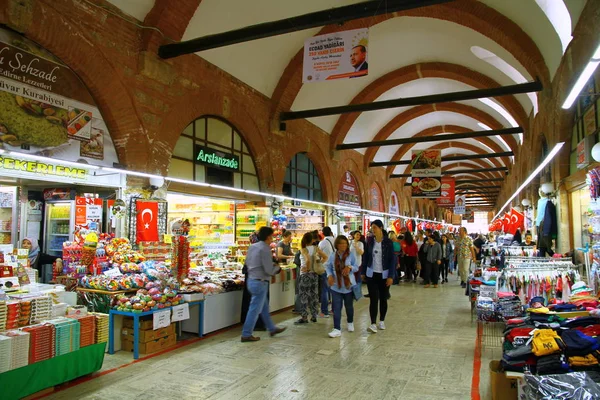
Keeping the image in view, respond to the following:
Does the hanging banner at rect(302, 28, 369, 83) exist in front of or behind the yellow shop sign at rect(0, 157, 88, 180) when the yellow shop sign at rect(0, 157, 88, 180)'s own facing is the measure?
in front

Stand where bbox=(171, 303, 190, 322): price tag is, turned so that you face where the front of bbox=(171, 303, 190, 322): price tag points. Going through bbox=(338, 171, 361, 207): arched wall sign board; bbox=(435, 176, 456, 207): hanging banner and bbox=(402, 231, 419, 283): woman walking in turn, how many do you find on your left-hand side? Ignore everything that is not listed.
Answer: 3

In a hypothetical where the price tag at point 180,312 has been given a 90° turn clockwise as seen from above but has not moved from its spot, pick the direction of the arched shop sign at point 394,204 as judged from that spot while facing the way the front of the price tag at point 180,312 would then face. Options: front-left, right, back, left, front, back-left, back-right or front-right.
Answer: back

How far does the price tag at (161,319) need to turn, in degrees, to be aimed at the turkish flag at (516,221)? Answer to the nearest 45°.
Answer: approximately 45° to its left

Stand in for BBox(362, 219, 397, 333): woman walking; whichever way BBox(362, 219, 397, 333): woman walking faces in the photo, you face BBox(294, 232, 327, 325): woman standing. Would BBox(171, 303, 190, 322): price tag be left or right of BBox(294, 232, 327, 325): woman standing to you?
left

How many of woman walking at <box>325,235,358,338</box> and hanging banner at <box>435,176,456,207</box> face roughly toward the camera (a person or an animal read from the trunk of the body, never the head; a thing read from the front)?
2

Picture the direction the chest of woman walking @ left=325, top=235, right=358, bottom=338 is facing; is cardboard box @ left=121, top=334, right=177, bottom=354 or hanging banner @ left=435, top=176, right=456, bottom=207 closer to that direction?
the cardboard box

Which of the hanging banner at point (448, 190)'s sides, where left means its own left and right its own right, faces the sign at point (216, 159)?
front
